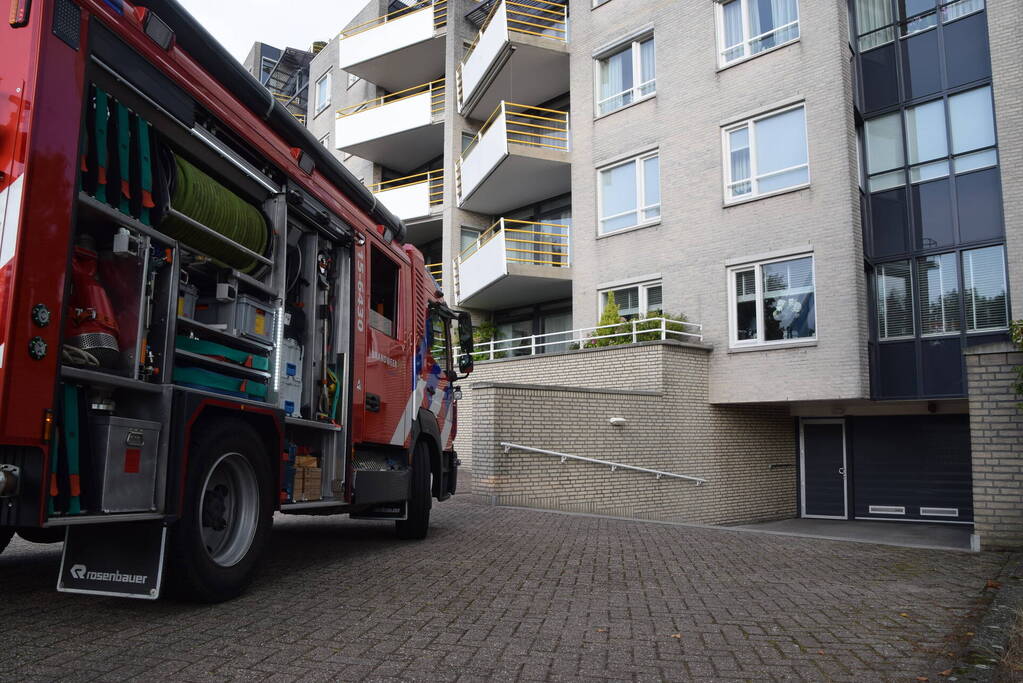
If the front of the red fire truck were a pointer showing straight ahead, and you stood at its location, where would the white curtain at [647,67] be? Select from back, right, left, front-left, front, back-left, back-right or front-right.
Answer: front

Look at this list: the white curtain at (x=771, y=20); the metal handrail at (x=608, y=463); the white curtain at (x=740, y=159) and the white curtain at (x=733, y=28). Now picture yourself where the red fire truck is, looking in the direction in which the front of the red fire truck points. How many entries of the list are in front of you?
4

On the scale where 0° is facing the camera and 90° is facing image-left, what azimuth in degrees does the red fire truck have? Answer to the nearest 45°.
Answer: approximately 225°

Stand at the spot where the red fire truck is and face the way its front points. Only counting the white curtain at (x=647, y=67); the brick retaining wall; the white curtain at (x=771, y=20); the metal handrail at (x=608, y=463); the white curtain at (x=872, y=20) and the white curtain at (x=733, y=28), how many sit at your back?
0

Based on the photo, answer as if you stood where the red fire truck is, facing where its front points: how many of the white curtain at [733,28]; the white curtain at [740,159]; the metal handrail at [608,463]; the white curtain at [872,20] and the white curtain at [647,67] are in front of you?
5

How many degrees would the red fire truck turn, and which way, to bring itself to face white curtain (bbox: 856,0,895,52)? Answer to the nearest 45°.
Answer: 0° — it already faces it

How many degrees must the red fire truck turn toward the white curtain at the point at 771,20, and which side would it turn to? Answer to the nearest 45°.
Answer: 0° — it already faces it

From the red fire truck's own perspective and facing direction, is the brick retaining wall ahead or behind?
ahead

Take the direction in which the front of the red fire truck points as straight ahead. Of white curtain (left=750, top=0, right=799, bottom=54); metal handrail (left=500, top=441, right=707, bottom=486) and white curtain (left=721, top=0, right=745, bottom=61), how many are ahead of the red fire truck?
3

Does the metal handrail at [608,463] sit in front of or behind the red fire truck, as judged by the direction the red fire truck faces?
in front

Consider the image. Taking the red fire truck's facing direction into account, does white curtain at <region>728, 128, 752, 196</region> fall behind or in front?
in front

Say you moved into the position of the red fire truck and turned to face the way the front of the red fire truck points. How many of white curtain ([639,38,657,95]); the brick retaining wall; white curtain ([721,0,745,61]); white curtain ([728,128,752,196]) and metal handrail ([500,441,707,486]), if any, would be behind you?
0

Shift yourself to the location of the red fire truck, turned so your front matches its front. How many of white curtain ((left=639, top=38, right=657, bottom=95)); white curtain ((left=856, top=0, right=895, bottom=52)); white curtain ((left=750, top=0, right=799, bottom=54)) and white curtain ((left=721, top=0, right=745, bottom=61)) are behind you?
0

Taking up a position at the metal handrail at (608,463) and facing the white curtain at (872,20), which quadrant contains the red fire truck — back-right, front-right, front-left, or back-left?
back-right
